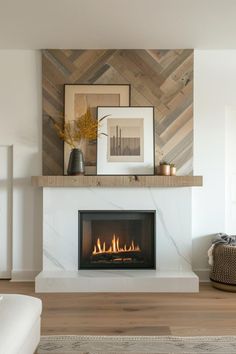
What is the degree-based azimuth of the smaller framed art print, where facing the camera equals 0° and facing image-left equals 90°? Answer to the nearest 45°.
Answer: approximately 0°

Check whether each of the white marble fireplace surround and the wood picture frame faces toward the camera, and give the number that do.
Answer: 2

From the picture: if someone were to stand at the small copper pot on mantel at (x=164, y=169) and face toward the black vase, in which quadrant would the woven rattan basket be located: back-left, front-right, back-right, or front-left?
back-left
